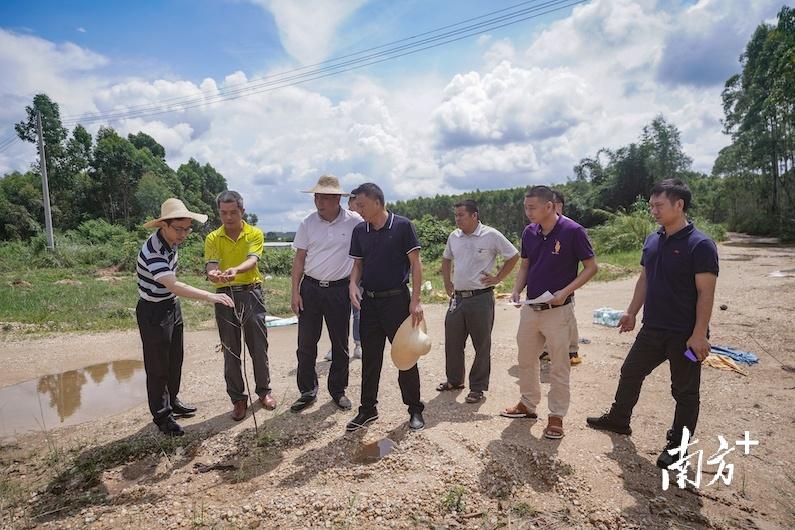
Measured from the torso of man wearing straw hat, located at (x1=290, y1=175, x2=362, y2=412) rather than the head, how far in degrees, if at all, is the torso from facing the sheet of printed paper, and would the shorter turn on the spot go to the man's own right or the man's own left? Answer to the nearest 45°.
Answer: approximately 135° to the man's own left

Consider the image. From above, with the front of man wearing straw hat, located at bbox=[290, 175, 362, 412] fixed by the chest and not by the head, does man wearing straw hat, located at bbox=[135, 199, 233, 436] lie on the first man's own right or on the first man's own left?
on the first man's own right

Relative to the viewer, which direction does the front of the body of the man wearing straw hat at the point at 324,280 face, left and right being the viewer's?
facing the viewer

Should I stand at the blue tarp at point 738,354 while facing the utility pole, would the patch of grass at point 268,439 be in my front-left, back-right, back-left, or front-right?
front-left

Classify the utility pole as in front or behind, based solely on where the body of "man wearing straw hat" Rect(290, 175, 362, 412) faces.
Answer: behind

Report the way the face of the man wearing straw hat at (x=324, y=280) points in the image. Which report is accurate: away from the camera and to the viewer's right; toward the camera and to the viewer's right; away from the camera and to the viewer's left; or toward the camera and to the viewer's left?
toward the camera and to the viewer's left

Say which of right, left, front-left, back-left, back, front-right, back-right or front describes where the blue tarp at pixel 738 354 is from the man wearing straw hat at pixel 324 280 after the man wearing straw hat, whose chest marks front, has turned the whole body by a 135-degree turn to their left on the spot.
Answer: front-right
